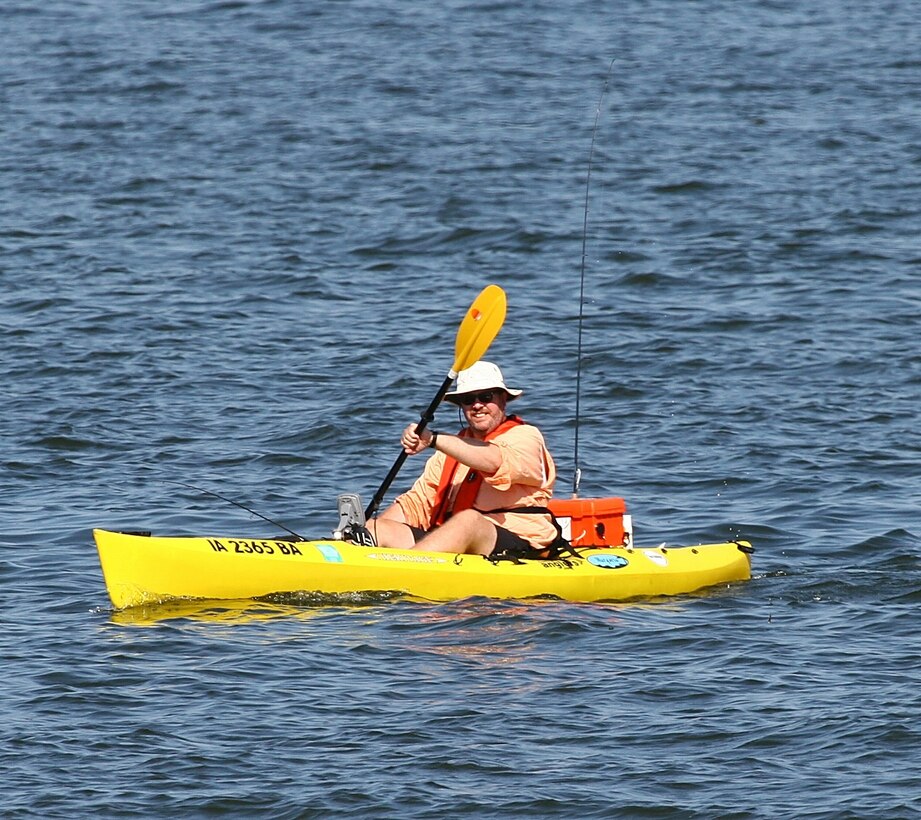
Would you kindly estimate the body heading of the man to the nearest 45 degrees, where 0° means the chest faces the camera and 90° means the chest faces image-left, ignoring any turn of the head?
approximately 45°

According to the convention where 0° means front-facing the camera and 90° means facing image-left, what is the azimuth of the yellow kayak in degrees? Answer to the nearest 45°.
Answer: approximately 90°
